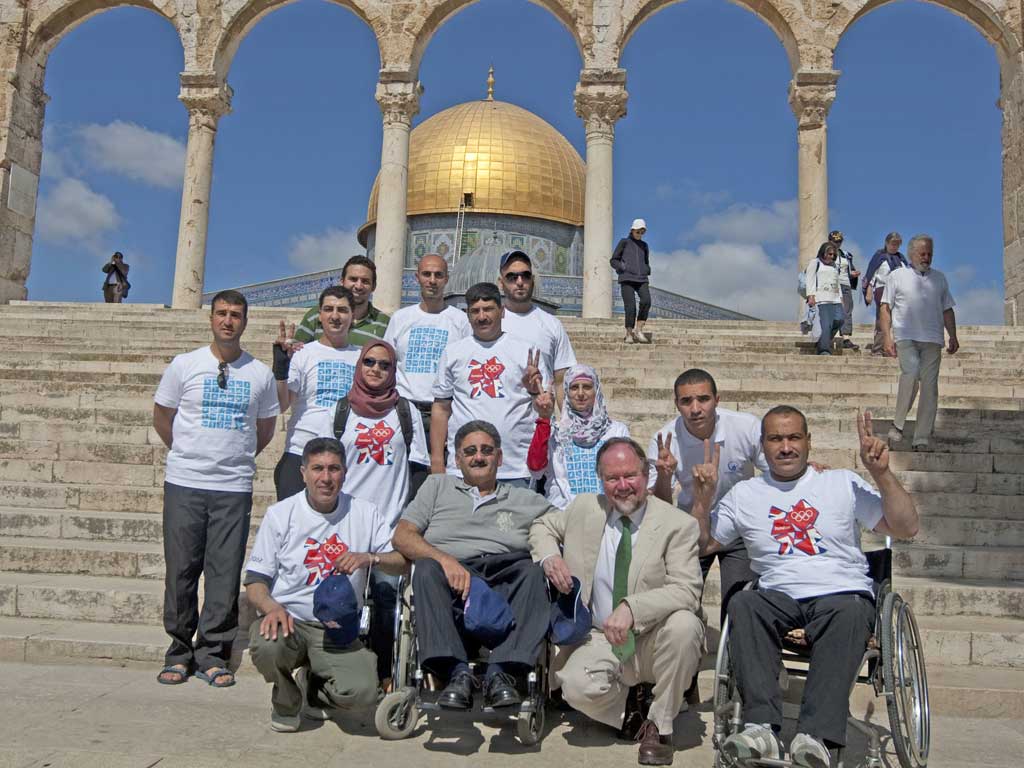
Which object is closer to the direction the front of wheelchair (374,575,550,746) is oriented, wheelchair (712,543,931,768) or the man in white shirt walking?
the wheelchair

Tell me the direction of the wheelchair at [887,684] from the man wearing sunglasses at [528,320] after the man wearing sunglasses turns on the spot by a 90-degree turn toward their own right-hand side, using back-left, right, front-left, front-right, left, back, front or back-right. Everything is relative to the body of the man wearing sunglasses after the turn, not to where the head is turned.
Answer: back-left

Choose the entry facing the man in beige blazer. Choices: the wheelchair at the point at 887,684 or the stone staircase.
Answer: the stone staircase

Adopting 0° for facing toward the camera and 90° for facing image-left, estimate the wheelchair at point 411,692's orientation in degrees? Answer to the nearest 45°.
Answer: approximately 0°

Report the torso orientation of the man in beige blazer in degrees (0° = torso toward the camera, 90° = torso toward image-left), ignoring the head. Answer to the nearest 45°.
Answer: approximately 0°

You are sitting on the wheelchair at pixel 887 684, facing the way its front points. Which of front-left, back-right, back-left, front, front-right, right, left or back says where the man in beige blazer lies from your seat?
right
